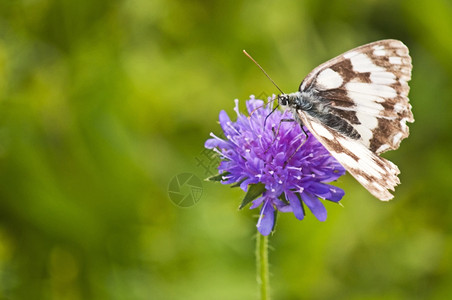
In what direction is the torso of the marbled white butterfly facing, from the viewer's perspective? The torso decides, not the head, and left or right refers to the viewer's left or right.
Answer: facing to the left of the viewer
